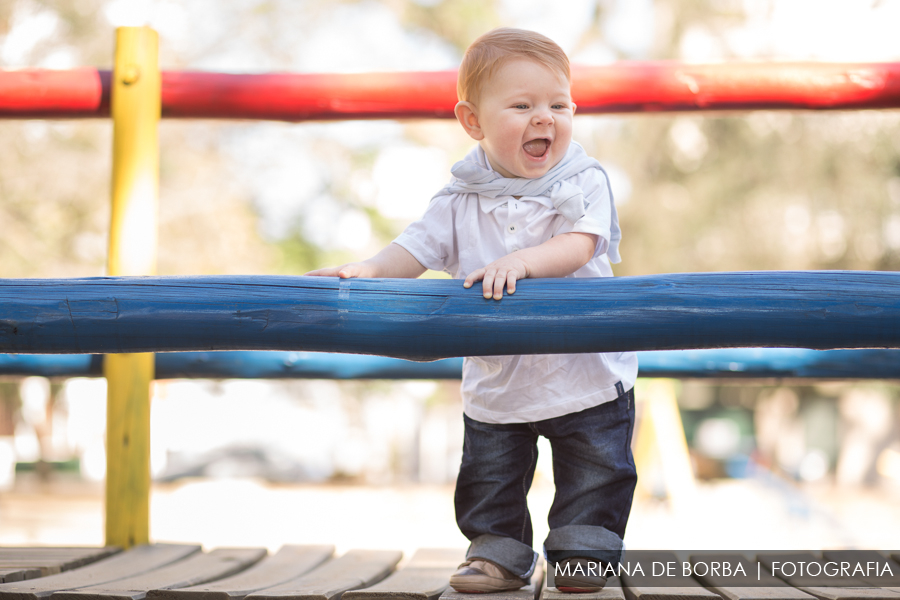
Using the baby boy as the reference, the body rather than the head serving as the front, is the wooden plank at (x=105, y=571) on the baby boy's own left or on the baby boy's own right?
on the baby boy's own right

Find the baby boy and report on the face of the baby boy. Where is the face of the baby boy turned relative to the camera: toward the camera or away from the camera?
toward the camera

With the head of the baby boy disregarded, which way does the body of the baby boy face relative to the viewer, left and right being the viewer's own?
facing the viewer

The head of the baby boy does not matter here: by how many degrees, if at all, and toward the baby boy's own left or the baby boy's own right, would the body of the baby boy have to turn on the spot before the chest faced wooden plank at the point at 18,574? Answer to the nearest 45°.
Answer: approximately 90° to the baby boy's own right

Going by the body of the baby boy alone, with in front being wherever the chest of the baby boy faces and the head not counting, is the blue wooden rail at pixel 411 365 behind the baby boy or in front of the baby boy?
behind
